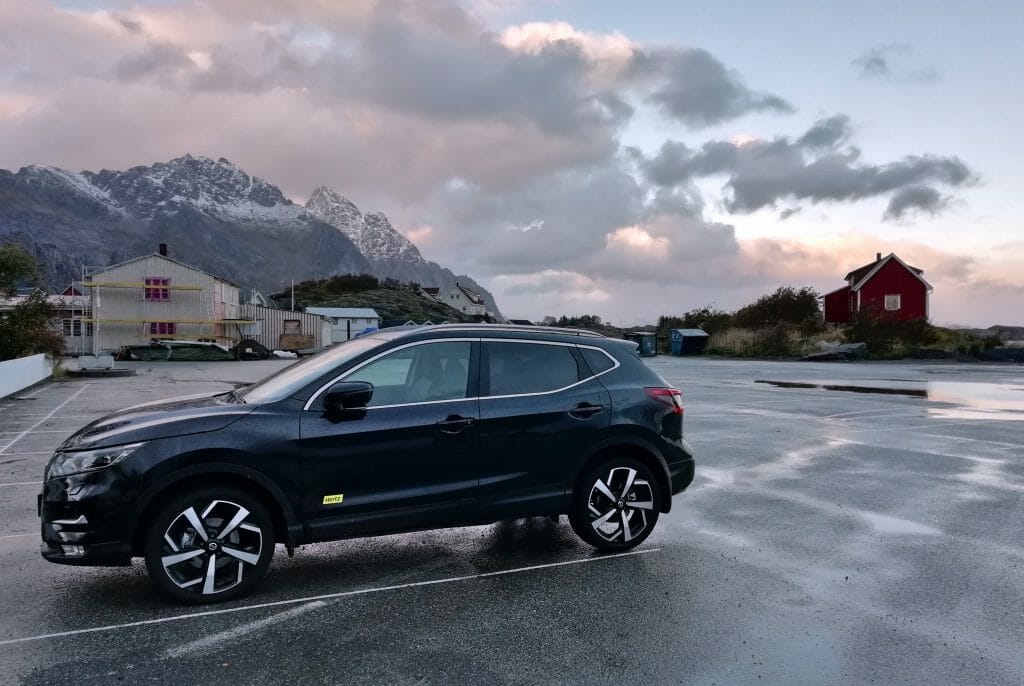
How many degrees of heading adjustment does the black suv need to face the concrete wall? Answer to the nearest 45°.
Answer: approximately 45° to its right

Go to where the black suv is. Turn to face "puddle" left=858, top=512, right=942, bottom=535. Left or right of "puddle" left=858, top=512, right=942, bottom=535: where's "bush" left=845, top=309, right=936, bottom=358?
left

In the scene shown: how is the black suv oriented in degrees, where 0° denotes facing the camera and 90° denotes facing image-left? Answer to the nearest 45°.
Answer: approximately 90°

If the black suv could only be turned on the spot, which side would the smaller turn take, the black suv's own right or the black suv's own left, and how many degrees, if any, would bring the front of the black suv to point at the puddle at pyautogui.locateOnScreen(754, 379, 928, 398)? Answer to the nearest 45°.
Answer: approximately 135° to the black suv's own right

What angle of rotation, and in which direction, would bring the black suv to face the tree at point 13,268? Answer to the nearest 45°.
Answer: approximately 45° to its right

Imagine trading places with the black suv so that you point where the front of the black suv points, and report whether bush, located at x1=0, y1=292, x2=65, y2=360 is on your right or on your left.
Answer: on your right

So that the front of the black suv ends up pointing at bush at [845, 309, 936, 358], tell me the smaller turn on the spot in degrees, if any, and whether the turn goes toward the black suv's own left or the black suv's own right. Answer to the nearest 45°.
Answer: approximately 135° to the black suv's own right

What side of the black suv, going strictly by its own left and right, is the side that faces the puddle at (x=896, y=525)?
back
